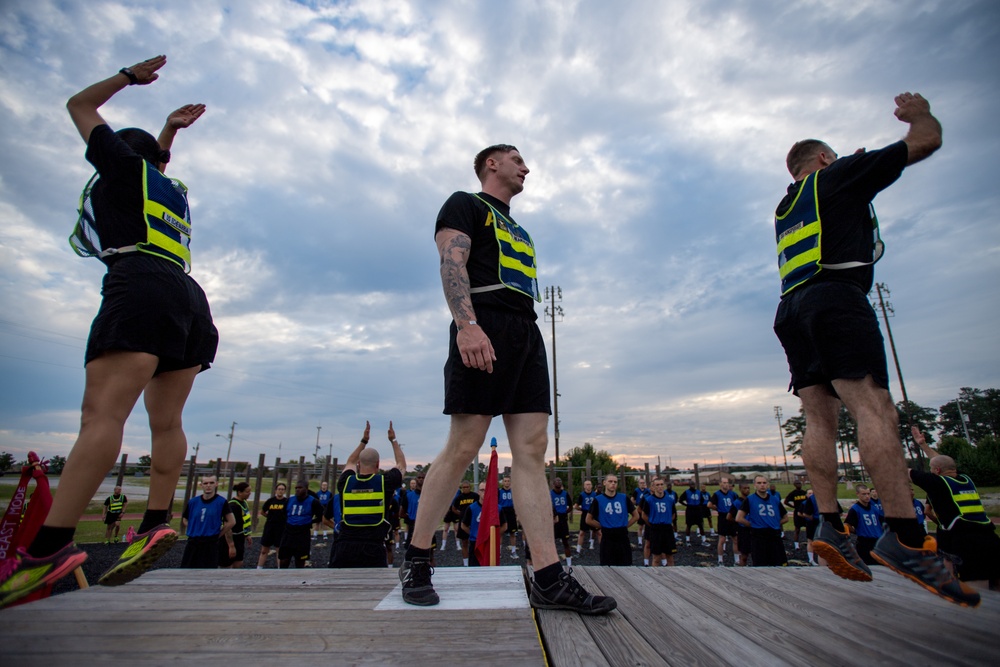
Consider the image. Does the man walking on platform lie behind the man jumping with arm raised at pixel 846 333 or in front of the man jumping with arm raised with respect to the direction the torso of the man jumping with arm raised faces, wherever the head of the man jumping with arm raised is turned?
behind

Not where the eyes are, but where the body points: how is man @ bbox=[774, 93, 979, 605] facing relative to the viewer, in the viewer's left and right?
facing away from the viewer and to the right of the viewer

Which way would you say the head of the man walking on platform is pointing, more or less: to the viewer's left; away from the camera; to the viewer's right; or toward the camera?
to the viewer's right

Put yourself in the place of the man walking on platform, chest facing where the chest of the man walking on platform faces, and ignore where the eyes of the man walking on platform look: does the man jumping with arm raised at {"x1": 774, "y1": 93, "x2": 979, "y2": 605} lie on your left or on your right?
on your left
